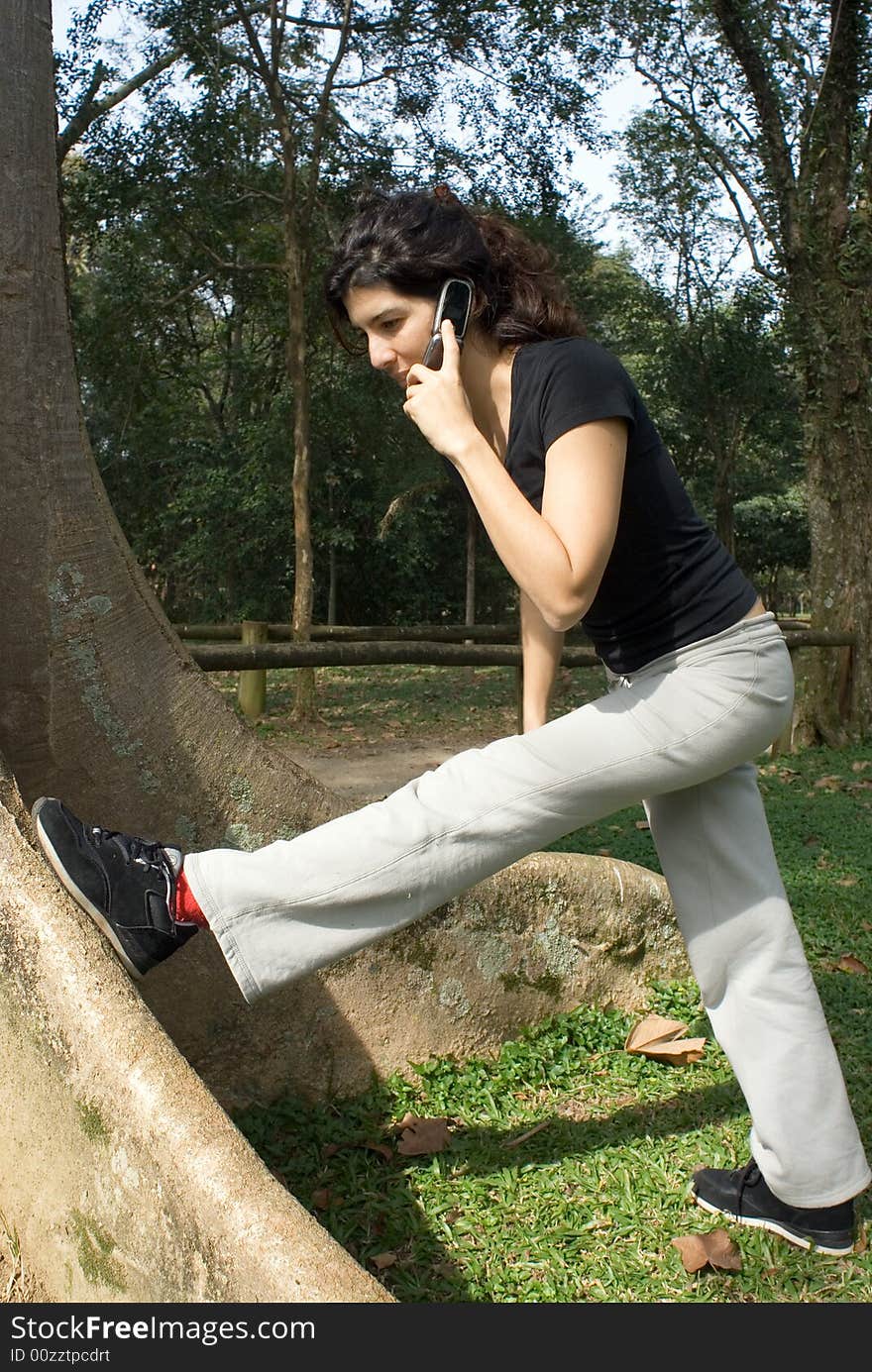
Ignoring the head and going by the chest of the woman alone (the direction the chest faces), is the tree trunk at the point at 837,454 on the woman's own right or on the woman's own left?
on the woman's own right

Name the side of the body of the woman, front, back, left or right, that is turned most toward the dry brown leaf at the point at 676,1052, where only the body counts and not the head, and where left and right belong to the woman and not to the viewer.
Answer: right

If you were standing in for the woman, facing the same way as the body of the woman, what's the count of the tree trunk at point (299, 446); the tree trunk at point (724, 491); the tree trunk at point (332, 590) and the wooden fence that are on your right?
4

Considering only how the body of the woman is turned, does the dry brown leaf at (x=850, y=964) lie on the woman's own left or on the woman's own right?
on the woman's own right

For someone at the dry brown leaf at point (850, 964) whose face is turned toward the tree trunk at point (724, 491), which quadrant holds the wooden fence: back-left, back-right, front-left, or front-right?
front-left

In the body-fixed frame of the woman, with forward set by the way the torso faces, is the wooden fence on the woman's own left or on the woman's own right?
on the woman's own right

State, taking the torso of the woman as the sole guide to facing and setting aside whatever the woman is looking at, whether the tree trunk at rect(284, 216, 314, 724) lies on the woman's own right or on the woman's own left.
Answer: on the woman's own right

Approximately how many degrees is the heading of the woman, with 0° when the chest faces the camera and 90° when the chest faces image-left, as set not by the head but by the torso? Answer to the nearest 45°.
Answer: approximately 90°
